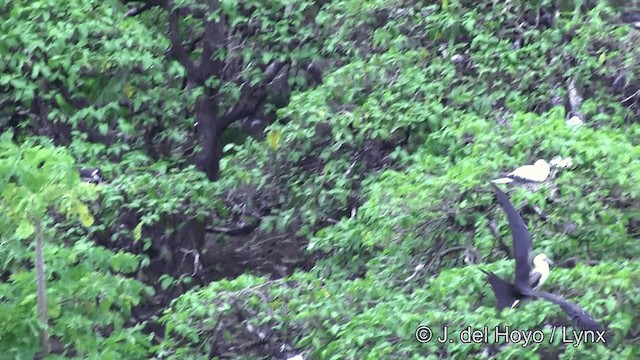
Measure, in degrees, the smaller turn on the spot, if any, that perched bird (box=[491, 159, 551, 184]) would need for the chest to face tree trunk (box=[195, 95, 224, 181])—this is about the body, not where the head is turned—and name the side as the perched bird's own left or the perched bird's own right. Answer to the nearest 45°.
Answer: approximately 135° to the perched bird's own left

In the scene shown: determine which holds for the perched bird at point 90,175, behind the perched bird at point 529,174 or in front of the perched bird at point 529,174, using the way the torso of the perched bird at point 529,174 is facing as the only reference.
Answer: behind

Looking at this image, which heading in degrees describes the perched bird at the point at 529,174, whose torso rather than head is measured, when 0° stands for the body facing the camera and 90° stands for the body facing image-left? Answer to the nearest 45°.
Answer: approximately 270°

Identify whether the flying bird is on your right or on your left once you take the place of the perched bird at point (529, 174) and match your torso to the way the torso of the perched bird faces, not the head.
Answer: on your right

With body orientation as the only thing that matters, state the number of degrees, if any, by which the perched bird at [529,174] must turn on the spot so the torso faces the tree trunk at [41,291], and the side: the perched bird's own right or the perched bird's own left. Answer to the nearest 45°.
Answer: approximately 180°
